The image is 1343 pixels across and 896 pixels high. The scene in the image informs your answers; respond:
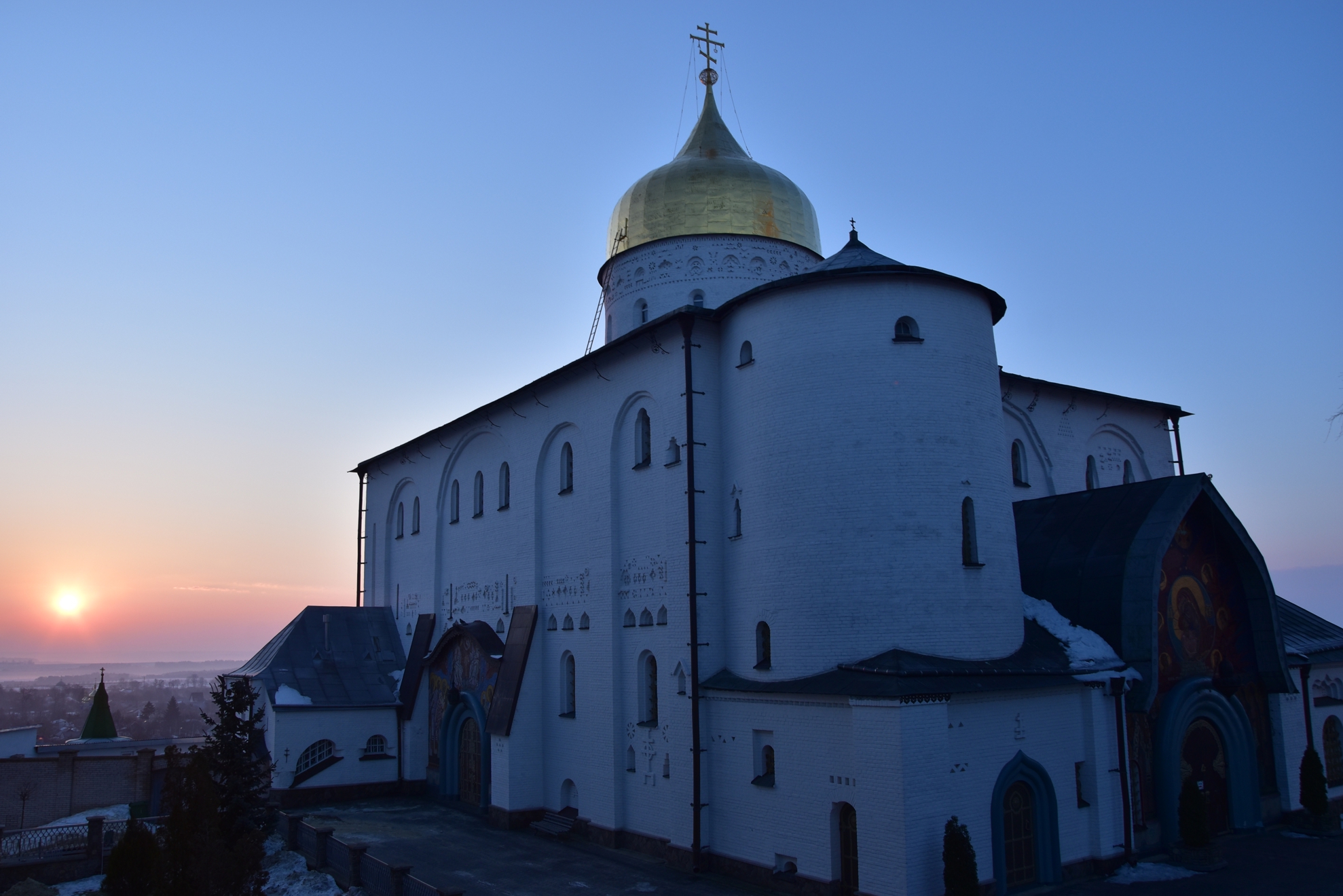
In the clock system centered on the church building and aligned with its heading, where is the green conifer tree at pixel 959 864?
The green conifer tree is roughly at 1 o'clock from the church building.

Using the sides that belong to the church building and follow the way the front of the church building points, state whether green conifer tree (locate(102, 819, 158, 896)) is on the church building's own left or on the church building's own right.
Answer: on the church building's own right

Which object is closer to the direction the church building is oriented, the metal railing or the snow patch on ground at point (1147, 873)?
the snow patch on ground

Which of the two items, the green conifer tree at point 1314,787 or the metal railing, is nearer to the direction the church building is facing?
the green conifer tree

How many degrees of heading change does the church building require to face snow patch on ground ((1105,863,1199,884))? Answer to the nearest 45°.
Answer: approximately 45° to its left

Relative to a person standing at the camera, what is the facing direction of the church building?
facing the viewer and to the right of the viewer
